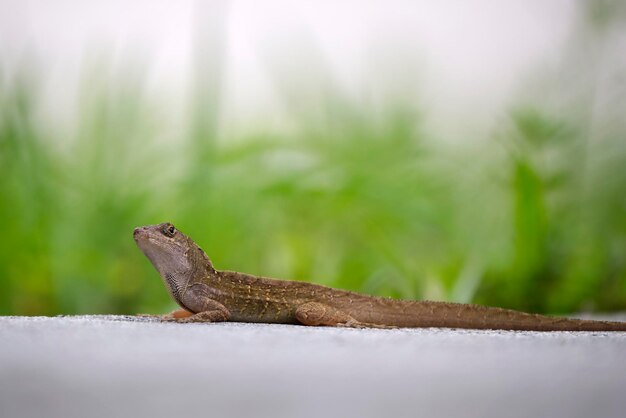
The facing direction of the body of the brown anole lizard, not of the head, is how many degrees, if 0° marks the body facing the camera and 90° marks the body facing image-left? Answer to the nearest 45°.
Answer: approximately 90°
